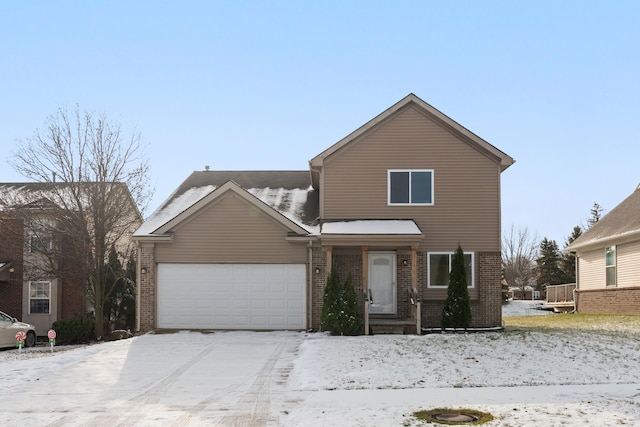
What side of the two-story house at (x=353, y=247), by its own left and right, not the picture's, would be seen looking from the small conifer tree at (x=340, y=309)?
front

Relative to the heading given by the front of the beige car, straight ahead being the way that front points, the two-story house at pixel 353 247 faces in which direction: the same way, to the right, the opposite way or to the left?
to the right

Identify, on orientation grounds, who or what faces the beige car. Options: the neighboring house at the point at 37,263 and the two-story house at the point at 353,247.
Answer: the neighboring house

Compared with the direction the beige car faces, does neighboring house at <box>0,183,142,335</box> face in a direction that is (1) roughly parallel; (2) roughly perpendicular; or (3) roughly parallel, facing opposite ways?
roughly perpendicular

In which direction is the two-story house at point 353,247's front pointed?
toward the camera

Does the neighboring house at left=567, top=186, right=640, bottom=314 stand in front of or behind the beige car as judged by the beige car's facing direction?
in front

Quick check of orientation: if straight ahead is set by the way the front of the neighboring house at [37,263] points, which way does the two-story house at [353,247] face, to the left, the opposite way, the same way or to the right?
the same way

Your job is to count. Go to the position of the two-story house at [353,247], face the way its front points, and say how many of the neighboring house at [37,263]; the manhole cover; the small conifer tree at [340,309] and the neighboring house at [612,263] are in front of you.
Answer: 2

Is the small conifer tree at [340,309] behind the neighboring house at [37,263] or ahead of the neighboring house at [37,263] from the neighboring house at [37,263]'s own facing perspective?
ahead

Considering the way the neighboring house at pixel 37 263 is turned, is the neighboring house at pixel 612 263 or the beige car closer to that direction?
the beige car

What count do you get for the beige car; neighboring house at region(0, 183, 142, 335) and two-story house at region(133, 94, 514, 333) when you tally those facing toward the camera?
2

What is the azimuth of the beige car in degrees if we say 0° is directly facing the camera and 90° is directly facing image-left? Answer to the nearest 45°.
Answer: approximately 270°

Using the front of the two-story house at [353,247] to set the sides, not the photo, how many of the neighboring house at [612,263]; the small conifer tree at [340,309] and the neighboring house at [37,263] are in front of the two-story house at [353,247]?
1
